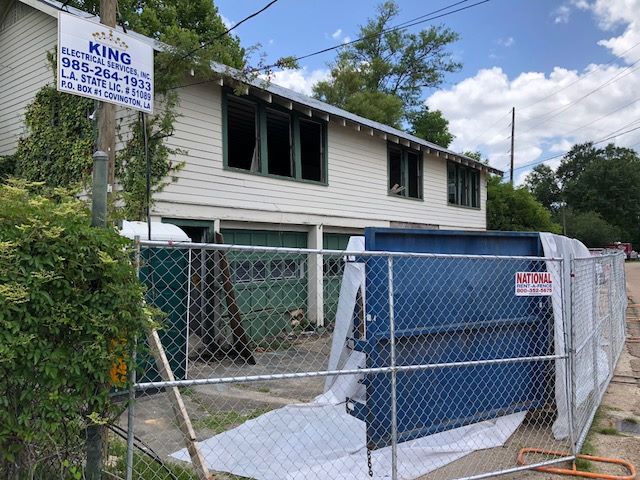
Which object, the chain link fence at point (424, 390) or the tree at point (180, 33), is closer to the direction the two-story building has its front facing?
the chain link fence

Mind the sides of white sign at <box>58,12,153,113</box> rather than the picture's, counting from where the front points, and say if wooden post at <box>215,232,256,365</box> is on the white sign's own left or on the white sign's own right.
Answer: on the white sign's own left

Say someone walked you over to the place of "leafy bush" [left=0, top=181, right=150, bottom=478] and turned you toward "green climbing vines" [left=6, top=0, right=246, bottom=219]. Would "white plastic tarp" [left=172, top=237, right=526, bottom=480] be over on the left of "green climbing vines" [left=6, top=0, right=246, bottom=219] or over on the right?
right

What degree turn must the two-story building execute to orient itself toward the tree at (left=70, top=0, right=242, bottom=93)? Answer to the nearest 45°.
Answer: approximately 180°

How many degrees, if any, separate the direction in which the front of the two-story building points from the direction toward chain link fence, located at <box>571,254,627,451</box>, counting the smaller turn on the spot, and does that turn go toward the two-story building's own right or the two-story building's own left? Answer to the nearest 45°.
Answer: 0° — it already faces it

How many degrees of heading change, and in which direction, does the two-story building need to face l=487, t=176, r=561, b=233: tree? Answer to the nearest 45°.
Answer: approximately 90° to its left

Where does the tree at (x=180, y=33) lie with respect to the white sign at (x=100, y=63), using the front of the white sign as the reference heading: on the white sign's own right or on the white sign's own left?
on the white sign's own left

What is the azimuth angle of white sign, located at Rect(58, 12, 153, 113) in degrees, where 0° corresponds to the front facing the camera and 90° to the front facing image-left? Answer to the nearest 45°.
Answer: approximately 315°

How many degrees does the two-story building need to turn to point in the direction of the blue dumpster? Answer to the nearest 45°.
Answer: approximately 45° to its right
